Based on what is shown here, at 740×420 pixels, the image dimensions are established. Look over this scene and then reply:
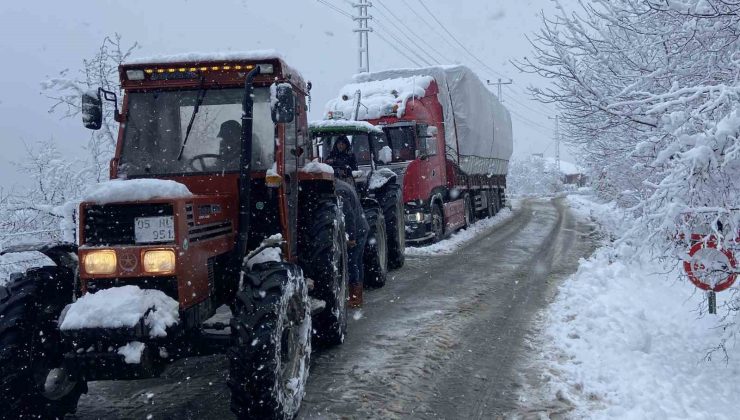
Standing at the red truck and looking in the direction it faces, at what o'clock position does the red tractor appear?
The red tractor is roughly at 11 o'clock from the red truck.

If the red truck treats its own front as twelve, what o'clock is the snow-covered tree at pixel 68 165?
The snow-covered tree is roughly at 2 o'clock from the red truck.

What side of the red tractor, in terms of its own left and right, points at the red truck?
back

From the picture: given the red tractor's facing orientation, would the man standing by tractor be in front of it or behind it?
behind

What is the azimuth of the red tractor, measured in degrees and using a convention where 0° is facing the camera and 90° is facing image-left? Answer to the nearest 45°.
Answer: approximately 45°

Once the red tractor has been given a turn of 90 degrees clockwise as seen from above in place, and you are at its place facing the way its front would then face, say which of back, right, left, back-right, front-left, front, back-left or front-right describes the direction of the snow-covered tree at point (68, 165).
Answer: front-right
